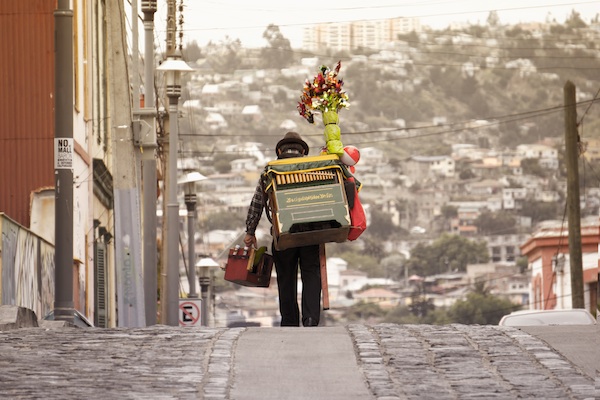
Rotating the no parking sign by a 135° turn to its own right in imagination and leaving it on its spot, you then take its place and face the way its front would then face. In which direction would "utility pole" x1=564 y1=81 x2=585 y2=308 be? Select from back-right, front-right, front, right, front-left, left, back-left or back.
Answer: back-right

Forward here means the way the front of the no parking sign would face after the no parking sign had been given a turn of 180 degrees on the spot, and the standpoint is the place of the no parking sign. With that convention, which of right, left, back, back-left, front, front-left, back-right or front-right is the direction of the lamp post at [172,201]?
back

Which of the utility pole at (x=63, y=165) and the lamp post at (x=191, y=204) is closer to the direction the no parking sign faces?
the utility pole

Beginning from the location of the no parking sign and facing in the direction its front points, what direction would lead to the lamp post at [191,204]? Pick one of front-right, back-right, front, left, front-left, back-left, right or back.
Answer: back

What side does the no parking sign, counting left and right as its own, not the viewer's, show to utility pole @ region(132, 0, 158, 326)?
front

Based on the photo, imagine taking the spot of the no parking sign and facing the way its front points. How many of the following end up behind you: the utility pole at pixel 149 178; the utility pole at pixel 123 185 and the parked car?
0

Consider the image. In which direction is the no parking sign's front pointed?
toward the camera

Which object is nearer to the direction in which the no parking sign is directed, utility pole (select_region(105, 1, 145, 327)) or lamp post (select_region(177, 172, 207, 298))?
the utility pole

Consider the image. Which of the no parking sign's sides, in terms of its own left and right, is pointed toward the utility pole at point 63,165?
front
